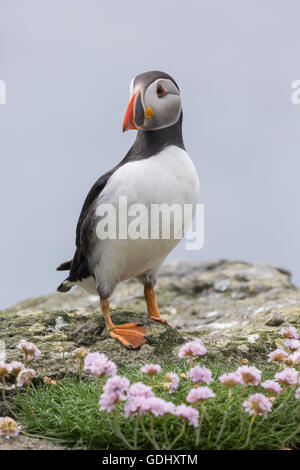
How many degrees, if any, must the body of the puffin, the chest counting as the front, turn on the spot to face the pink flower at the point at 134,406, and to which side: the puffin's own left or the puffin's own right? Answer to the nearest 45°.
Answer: approximately 45° to the puffin's own right

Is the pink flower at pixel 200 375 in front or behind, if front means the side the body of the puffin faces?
in front

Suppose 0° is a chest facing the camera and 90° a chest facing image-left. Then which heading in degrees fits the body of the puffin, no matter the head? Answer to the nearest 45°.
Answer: approximately 315°

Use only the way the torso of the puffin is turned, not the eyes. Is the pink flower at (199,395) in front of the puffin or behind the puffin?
in front

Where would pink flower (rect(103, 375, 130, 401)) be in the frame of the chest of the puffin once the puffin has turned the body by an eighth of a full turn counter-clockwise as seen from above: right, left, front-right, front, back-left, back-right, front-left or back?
right

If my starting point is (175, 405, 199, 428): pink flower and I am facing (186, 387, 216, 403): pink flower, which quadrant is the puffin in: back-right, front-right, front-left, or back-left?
front-left

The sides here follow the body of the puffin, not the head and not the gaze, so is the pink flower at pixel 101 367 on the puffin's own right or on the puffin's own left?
on the puffin's own right

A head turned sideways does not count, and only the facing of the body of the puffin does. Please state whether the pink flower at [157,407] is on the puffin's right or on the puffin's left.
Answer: on the puffin's right

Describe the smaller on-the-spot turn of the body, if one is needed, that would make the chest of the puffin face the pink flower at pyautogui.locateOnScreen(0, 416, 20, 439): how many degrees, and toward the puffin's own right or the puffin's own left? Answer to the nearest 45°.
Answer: approximately 90° to the puffin's own right
